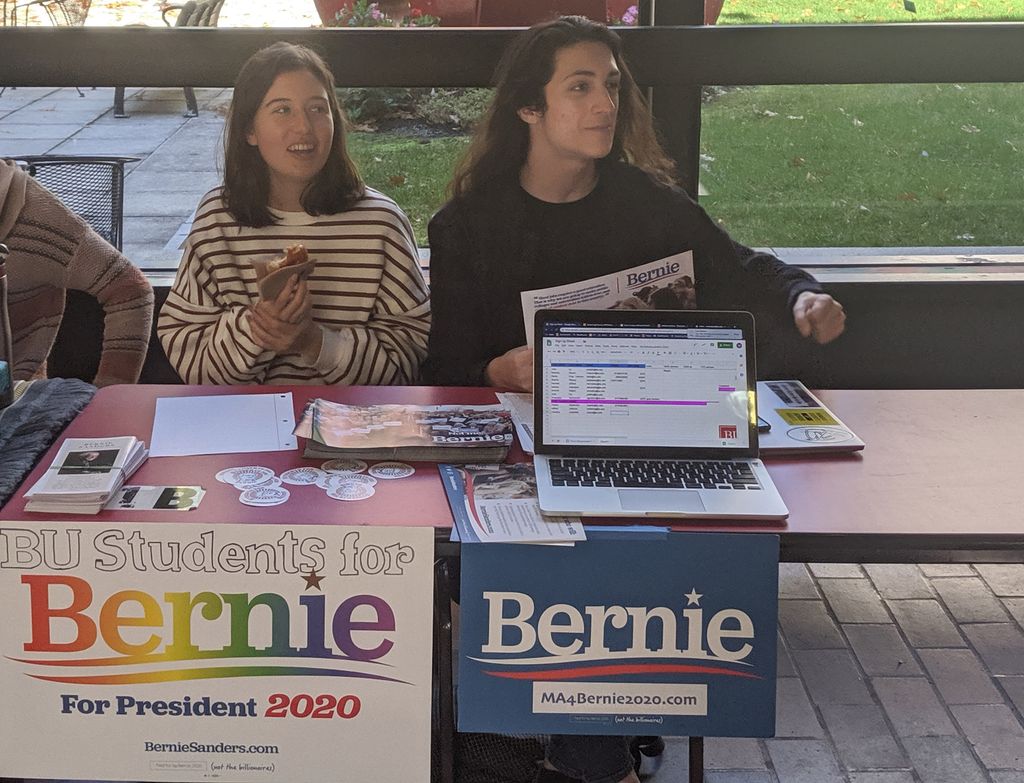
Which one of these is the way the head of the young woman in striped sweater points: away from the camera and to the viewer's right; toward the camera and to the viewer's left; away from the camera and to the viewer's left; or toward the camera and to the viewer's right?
toward the camera and to the viewer's right

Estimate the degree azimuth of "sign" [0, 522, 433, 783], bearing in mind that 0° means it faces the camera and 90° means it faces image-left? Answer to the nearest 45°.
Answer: approximately 0°

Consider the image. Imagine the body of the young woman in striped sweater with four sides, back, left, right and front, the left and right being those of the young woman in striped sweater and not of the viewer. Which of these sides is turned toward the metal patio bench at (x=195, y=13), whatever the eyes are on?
back

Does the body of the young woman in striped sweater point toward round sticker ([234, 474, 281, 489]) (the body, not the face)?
yes
